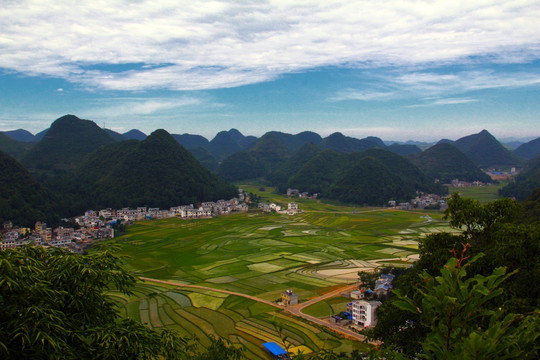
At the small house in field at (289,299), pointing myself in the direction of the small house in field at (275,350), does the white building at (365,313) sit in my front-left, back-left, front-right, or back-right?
front-left

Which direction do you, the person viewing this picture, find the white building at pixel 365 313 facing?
facing the viewer and to the left of the viewer

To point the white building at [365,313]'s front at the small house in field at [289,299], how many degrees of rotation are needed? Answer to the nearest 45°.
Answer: approximately 90° to its right

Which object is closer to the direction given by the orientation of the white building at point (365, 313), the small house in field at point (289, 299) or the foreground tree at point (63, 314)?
the foreground tree

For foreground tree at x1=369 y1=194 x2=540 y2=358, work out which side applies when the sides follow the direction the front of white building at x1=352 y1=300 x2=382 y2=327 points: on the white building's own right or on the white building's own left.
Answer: on the white building's own left

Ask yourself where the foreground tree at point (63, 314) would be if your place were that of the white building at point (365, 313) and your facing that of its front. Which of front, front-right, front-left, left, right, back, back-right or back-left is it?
front-left

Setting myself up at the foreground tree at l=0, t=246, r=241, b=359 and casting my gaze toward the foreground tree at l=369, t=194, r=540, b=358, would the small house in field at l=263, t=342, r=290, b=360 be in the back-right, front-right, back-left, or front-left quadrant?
front-left

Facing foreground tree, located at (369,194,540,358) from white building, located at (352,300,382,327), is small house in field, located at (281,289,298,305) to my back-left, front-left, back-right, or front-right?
back-right

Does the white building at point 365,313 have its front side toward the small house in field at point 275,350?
yes

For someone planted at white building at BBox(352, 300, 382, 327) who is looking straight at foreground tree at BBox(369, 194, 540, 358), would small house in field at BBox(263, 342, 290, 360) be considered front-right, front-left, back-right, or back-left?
front-right

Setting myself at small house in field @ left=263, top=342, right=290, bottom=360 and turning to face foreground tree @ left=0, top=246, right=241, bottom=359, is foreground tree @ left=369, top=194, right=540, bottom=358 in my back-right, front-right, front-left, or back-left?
front-left
